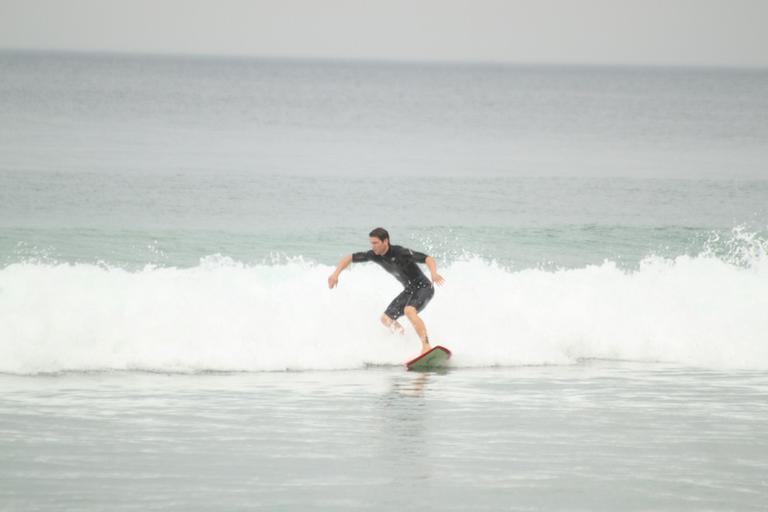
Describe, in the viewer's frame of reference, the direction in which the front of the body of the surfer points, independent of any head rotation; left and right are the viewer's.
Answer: facing the viewer and to the left of the viewer

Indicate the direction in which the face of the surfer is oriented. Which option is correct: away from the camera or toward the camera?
toward the camera
